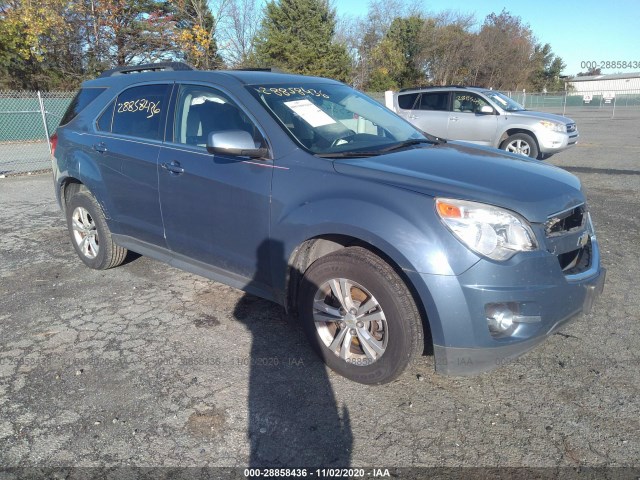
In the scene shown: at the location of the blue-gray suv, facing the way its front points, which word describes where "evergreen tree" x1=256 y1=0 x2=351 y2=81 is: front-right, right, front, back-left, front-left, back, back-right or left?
back-left

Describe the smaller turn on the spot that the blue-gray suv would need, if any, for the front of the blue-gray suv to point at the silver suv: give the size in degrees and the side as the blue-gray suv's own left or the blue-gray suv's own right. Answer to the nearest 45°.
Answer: approximately 135° to the blue-gray suv's own left

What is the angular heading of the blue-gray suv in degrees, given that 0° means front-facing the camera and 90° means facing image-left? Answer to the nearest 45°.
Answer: approximately 315°
